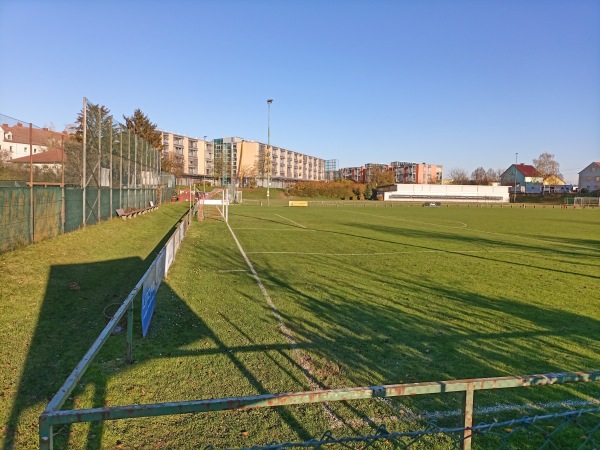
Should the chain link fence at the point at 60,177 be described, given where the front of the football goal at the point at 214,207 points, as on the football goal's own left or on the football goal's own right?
on the football goal's own right

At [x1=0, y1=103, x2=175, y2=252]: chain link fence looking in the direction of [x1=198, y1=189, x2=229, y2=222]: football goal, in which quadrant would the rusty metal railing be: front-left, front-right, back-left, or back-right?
back-right

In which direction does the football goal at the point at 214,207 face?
to the viewer's right

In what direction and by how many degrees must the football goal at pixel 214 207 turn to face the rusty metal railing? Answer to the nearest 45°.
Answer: approximately 90° to its right

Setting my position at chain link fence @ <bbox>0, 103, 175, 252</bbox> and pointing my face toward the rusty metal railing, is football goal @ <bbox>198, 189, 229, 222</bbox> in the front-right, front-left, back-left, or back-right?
back-left
